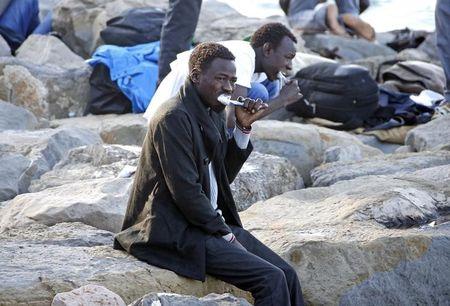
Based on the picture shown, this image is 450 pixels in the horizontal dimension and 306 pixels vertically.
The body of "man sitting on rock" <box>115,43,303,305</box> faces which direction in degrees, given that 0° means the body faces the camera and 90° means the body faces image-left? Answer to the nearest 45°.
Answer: approximately 315°

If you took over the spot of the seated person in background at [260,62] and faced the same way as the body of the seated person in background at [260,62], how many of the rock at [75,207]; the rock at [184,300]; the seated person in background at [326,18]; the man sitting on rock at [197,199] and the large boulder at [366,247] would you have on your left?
1

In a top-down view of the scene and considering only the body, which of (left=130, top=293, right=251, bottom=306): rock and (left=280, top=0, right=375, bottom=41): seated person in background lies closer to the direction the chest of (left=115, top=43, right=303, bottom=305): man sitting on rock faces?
the rock

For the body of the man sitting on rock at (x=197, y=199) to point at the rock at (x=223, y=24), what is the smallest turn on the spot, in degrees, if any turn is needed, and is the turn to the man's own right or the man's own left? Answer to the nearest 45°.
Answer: approximately 135° to the man's own left

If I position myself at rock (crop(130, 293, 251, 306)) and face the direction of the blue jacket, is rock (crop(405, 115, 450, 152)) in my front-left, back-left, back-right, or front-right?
front-right

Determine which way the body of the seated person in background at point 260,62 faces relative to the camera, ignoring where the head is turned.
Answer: to the viewer's right

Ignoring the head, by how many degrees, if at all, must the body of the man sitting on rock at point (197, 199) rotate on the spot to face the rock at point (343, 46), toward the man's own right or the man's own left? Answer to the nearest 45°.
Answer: approximately 135° to the man's own left
